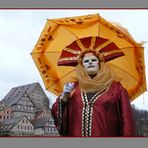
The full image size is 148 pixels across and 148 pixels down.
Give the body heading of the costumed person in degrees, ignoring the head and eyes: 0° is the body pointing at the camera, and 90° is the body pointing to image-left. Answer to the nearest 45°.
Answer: approximately 0°

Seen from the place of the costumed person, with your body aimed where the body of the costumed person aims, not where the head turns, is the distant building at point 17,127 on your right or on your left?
on your right
